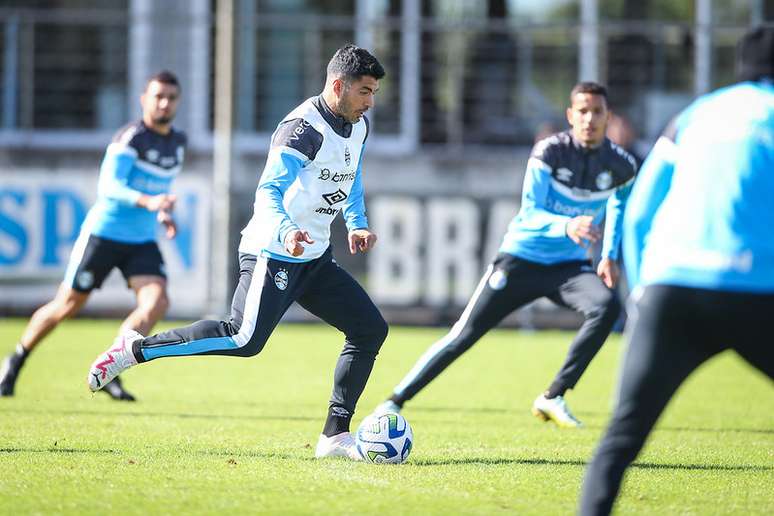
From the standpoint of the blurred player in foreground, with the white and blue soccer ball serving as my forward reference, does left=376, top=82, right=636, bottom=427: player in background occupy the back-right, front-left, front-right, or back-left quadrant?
front-right

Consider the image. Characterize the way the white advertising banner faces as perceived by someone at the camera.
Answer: facing the viewer

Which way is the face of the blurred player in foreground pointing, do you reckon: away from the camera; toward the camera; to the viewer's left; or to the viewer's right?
away from the camera

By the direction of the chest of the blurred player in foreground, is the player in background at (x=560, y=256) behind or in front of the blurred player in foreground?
in front

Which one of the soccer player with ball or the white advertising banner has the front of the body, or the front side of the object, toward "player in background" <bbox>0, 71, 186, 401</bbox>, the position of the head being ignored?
the white advertising banner

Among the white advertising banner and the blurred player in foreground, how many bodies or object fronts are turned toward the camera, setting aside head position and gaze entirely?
1

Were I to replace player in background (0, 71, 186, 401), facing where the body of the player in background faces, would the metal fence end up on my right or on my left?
on my left

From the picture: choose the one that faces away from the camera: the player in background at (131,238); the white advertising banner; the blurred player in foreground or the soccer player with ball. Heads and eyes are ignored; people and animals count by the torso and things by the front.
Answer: the blurred player in foreground

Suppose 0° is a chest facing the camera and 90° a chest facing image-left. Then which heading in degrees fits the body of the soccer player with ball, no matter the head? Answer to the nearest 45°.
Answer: approximately 315°

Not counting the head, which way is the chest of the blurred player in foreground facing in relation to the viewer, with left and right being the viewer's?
facing away from the viewer

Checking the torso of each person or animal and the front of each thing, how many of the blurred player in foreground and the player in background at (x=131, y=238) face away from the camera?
1

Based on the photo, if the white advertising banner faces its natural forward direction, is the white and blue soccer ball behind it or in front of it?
in front

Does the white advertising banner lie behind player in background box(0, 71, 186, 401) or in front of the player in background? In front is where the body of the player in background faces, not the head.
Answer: behind

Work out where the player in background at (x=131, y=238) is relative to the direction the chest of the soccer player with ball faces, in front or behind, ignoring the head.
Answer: behind

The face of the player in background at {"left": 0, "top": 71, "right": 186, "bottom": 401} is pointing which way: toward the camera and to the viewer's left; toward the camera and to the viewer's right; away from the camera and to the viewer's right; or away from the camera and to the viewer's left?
toward the camera and to the viewer's right

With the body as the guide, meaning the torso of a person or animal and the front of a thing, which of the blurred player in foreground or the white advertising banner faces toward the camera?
the white advertising banner
